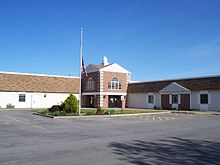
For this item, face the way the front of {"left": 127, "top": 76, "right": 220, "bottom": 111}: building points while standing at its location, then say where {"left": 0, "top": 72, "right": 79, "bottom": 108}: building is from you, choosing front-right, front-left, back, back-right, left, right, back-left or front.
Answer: front-right

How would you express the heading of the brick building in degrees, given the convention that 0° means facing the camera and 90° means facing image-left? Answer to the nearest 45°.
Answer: approximately 315°

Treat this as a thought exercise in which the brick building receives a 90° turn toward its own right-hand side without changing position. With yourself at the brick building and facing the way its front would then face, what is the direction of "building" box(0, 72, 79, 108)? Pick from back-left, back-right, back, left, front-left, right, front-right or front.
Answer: front-right

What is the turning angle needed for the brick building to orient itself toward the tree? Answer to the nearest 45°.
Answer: approximately 45° to its right

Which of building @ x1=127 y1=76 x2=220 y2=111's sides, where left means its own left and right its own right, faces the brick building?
right
